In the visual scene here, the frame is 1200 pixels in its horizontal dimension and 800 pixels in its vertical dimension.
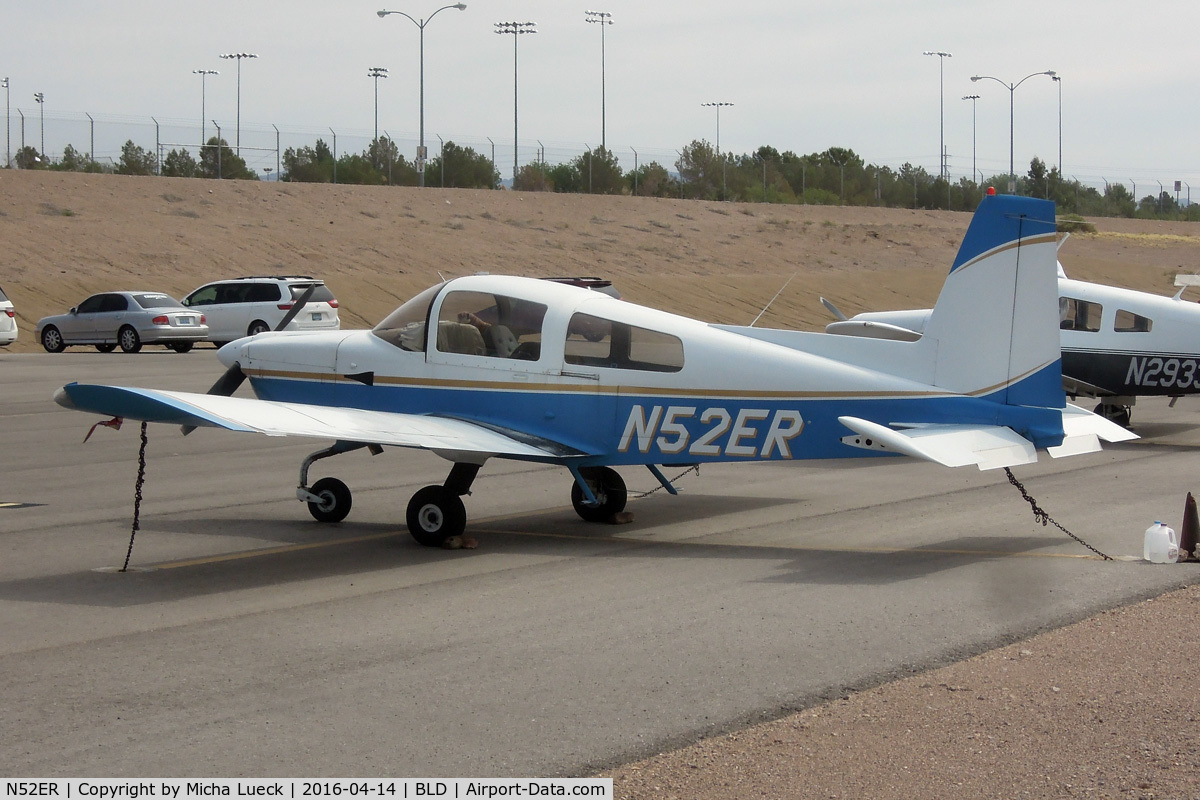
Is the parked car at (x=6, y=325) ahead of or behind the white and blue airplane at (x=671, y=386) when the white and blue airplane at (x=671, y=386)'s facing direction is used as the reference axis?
ahead

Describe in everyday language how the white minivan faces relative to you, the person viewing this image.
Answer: facing away from the viewer and to the left of the viewer

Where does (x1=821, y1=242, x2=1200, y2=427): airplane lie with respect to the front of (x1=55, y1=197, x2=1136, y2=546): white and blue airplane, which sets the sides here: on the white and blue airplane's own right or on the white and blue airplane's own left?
on the white and blue airplane's own right

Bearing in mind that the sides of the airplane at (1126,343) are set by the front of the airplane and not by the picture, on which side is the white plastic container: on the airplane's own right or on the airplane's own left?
on the airplane's own left

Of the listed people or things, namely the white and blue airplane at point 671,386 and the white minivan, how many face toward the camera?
0

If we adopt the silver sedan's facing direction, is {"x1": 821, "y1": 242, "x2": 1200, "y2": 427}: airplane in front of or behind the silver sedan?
behind

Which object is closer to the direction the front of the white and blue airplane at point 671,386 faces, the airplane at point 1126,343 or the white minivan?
the white minivan
